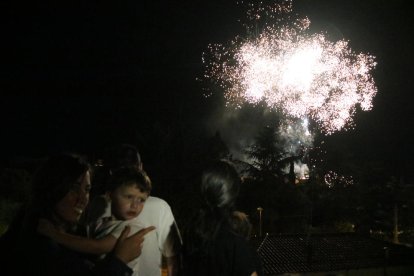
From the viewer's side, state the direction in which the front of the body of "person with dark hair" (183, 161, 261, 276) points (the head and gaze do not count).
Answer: away from the camera

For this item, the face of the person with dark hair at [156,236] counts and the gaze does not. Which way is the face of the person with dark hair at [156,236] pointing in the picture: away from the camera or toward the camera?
away from the camera

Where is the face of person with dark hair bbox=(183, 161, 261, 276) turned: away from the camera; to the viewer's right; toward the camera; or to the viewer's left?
away from the camera

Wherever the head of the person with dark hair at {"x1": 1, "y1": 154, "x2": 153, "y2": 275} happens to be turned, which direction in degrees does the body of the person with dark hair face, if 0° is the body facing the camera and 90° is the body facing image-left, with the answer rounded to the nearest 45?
approximately 270°

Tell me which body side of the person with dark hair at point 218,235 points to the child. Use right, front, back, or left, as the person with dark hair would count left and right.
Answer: left
